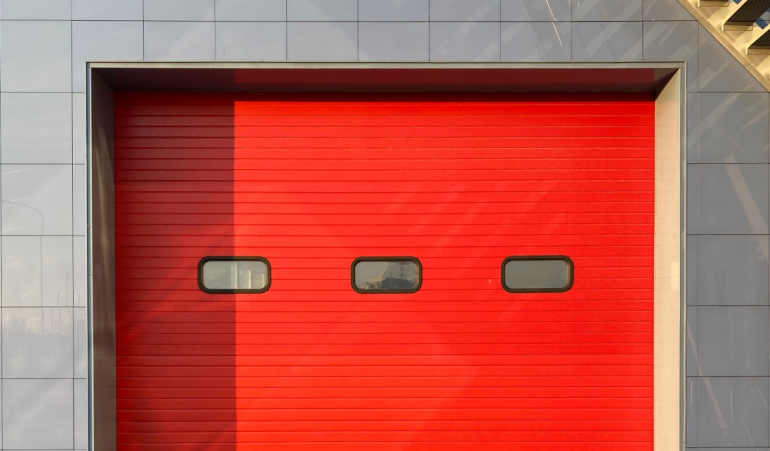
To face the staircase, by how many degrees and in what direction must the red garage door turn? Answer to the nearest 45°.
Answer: approximately 90° to its left

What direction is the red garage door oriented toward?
toward the camera
